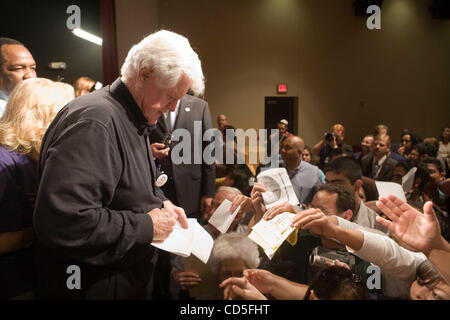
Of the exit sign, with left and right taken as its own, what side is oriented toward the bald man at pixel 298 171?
front

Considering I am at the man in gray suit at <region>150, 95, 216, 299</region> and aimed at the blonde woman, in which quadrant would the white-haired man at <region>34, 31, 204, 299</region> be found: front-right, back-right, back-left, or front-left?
front-left

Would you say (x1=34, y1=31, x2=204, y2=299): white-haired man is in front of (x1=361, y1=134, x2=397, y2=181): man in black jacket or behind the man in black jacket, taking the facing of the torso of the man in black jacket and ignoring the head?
in front

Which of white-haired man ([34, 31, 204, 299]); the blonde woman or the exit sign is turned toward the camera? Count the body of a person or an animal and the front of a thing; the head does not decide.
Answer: the exit sign

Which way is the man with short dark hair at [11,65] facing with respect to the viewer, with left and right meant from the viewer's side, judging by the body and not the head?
facing the viewer and to the right of the viewer

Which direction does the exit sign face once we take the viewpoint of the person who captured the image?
facing the viewer

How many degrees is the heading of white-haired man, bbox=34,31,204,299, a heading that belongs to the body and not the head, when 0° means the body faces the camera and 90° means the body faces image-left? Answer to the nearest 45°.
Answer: approximately 270°

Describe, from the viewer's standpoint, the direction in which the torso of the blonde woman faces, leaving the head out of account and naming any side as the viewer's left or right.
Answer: facing away from the viewer and to the right of the viewer

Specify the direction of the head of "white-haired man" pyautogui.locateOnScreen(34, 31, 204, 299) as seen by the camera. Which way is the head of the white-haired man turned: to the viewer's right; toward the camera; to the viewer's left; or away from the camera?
to the viewer's right

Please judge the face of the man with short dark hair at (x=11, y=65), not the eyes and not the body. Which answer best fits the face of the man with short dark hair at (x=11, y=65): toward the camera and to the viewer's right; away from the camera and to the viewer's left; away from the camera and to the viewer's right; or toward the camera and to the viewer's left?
toward the camera and to the viewer's right

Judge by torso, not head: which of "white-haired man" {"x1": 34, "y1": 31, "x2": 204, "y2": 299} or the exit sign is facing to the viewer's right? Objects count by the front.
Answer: the white-haired man

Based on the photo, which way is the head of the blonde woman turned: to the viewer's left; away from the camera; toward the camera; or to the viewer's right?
away from the camera

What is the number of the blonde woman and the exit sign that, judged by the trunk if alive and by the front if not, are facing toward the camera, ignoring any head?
1

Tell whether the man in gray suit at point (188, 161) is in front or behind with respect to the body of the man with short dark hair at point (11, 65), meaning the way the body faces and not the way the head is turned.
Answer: in front
